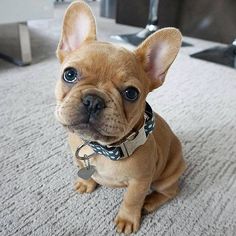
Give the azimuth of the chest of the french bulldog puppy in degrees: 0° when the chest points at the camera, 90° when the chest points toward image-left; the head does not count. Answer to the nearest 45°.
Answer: approximately 45°
